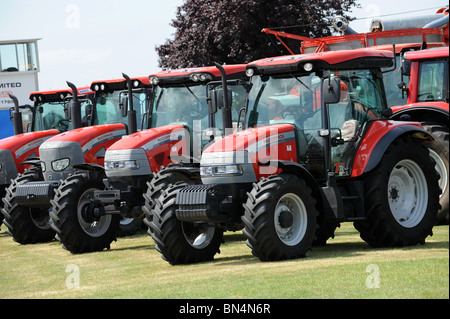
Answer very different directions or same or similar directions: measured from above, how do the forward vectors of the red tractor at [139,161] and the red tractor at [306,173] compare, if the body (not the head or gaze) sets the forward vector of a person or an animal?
same or similar directions

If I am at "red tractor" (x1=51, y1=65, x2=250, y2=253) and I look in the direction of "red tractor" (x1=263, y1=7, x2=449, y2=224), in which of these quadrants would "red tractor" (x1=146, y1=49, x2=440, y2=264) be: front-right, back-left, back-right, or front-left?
front-right

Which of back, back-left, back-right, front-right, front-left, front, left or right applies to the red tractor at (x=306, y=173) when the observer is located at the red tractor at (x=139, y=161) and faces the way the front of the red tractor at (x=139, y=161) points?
left

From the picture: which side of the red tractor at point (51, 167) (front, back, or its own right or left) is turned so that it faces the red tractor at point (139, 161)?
left

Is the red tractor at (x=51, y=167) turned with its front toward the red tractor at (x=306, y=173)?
no

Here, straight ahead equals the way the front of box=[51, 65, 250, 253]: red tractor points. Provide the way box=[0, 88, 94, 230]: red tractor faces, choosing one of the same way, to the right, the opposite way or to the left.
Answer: the same way

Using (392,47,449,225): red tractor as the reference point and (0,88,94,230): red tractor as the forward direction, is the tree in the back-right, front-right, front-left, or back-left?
front-right

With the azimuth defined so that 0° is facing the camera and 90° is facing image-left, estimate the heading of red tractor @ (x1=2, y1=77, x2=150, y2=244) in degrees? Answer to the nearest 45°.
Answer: approximately 45°

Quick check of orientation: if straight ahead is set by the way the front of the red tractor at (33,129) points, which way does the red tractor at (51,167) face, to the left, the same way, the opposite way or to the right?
the same way

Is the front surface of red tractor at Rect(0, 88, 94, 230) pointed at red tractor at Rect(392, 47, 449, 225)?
no

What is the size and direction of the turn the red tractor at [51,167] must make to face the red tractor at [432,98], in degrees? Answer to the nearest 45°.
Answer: approximately 135° to its left

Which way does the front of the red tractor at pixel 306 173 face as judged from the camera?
facing the viewer and to the left of the viewer

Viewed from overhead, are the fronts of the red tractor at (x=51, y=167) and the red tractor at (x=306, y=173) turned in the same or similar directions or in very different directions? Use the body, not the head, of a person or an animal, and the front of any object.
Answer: same or similar directions
